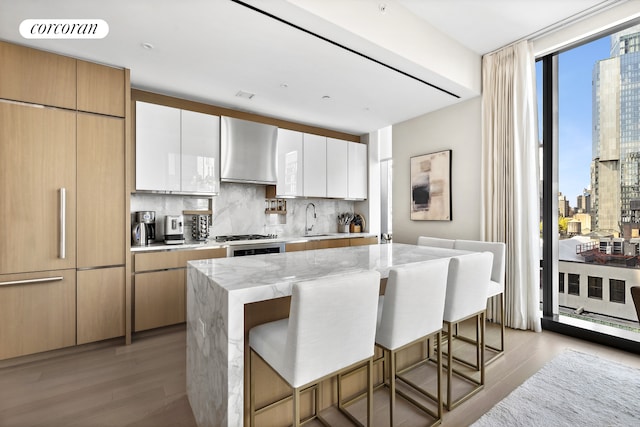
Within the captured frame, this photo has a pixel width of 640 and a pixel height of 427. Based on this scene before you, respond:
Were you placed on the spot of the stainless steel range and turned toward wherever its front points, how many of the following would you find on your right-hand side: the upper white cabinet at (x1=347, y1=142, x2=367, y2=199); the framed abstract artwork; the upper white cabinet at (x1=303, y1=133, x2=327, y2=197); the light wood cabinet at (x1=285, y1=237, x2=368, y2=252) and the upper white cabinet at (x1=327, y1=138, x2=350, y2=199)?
0

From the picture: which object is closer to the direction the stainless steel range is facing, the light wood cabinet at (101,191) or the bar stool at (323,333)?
the bar stool

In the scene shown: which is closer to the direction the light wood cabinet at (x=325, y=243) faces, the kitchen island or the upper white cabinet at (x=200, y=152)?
the kitchen island

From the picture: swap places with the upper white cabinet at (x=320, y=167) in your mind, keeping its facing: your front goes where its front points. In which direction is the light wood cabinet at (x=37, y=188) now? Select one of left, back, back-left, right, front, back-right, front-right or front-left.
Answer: right

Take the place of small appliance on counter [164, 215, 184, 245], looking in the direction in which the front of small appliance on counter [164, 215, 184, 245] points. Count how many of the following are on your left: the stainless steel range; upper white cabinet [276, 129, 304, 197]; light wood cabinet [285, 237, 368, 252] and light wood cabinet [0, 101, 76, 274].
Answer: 3

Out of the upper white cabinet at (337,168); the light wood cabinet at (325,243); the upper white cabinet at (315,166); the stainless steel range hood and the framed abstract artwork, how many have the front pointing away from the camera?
0

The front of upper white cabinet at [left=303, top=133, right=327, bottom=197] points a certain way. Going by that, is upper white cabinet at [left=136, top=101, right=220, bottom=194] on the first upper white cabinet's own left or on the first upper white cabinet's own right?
on the first upper white cabinet's own right

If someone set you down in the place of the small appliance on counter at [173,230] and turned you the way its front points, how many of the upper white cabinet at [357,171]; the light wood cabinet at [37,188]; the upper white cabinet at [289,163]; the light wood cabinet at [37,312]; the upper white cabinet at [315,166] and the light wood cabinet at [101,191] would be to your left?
3

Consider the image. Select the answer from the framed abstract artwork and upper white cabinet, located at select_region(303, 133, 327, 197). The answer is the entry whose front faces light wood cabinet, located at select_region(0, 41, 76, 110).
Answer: the framed abstract artwork

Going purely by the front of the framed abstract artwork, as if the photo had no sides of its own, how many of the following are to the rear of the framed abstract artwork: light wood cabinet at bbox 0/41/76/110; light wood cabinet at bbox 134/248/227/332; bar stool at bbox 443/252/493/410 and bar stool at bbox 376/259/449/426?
0

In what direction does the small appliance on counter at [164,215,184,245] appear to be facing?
toward the camera

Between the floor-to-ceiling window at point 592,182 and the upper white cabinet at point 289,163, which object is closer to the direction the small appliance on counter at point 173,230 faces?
the floor-to-ceiling window

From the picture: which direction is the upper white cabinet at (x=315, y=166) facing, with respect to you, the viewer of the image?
facing the viewer and to the right of the viewer

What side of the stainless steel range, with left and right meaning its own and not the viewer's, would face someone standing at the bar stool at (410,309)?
front

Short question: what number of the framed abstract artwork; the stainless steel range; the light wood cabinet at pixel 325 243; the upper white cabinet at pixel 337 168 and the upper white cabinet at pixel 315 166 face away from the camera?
0

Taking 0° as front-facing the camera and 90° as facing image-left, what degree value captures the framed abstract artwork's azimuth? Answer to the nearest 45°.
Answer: approximately 45°

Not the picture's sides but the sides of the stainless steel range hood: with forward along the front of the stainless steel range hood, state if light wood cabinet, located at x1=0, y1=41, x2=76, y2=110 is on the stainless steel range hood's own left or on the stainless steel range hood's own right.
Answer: on the stainless steel range hood's own right

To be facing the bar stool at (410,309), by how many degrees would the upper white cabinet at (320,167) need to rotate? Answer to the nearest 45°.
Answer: approximately 45° to its right

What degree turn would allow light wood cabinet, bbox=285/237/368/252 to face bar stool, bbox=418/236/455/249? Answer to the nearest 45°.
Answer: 0° — it already faces it

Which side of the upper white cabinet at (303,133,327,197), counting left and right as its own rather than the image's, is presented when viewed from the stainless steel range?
right
